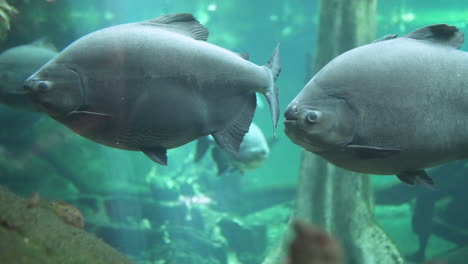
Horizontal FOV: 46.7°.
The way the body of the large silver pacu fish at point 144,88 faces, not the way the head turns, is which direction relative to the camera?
to the viewer's left

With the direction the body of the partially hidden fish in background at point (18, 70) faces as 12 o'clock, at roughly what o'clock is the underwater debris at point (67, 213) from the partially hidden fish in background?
The underwater debris is roughly at 9 o'clock from the partially hidden fish in background.

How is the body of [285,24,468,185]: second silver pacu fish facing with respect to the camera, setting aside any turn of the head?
to the viewer's left

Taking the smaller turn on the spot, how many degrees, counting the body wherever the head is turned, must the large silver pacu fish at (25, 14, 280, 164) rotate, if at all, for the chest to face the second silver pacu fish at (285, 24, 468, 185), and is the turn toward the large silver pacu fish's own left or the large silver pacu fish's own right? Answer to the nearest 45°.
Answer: approximately 180°

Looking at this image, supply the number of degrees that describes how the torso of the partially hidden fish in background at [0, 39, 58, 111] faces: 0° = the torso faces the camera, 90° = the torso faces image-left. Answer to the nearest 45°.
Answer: approximately 90°
